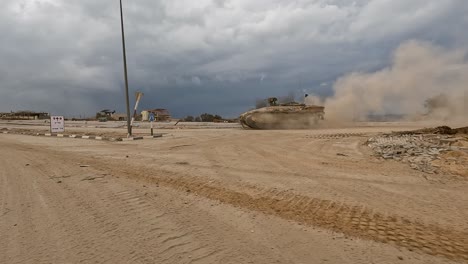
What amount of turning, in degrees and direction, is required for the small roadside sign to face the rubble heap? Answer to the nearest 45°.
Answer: approximately 45° to its left

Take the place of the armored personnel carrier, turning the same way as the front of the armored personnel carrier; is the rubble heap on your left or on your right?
on your left

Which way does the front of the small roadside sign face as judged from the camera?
facing the viewer

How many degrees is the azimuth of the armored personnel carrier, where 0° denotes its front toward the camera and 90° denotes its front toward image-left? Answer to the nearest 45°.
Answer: approximately 90°

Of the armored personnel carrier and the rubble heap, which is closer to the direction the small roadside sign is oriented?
the rubble heap

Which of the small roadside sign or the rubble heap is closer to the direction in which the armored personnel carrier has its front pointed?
the small roadside sign

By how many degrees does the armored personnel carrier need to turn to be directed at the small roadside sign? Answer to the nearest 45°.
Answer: approximately 45° to its left

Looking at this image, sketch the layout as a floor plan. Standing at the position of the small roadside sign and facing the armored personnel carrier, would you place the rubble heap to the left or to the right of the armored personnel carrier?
right

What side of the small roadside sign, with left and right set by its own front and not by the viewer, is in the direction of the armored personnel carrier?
left
